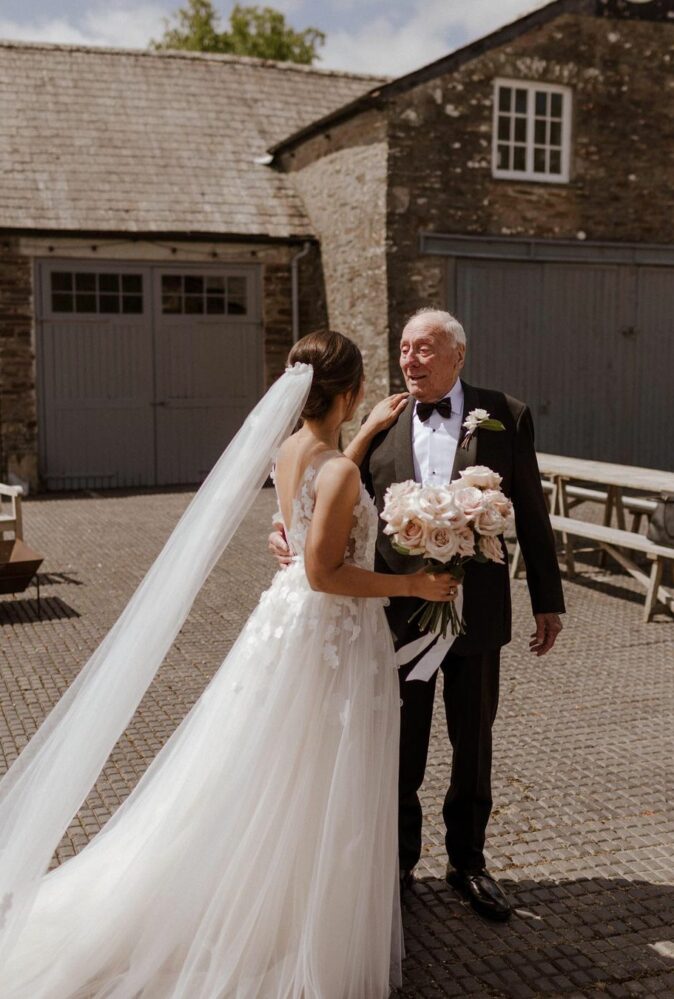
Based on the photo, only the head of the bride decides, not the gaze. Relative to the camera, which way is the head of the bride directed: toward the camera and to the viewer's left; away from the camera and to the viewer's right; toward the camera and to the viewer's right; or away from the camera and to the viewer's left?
away from the camera and to the viewer's right

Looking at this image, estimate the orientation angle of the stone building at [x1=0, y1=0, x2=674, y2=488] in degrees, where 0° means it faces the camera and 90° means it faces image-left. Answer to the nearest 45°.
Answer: approximately 0°

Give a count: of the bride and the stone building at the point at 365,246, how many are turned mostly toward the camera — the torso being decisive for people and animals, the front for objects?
1

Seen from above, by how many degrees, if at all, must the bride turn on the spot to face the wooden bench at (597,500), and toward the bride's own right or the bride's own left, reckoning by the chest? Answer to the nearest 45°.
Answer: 0° — they already face it

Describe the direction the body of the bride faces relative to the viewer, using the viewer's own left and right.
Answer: facing away from the viewer and to the right of the viewer

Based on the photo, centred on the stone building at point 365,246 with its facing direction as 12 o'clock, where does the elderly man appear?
The elderly man is roughly at 12 o'clock from the stone building.

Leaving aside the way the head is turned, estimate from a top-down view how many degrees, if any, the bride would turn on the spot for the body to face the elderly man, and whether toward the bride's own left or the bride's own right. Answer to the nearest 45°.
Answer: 0° — they already face them
